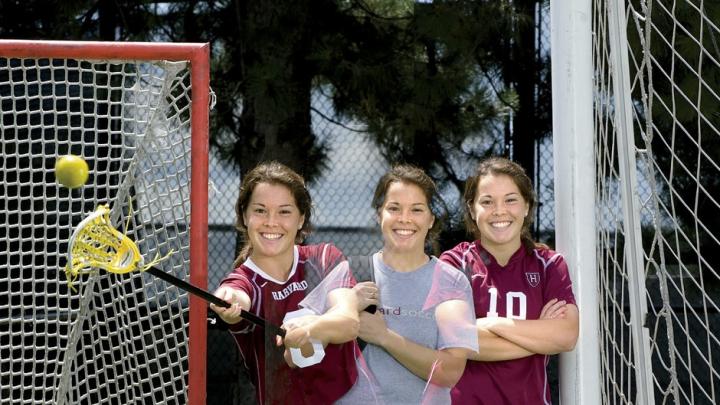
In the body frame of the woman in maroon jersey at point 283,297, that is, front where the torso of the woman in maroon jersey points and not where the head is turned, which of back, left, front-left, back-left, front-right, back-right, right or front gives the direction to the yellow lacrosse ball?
front-right

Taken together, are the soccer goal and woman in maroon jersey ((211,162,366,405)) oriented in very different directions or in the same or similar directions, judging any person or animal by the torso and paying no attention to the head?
same or similar directions

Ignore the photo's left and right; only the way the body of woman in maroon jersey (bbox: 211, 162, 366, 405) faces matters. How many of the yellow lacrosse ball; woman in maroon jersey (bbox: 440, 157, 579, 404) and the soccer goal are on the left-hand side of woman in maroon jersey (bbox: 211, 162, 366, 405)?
2

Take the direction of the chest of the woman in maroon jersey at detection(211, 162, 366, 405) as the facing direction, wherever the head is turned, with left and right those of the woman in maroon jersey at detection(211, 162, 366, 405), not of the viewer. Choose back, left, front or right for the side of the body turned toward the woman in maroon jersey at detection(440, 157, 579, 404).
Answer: left

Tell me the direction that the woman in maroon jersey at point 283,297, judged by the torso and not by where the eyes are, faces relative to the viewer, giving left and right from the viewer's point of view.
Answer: facing the viewer

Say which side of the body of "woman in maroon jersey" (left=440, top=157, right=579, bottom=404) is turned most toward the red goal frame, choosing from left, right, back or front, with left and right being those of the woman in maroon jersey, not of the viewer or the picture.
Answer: right

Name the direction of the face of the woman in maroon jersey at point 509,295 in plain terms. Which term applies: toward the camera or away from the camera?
toward the camera
